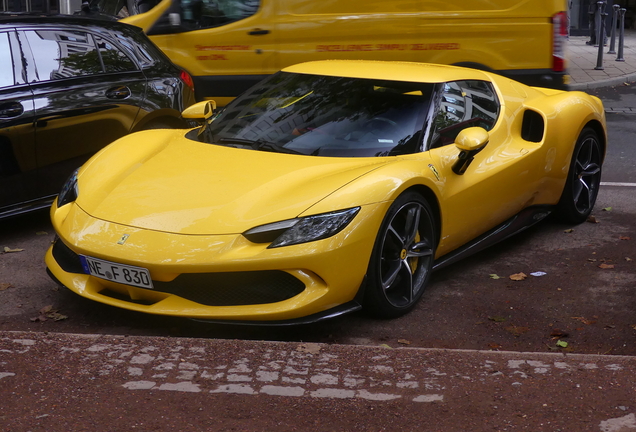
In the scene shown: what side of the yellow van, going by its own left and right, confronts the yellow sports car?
left

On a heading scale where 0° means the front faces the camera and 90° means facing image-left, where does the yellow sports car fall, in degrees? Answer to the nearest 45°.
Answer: approximately 45°

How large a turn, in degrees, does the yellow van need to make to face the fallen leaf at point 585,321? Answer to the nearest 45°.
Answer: approximately 90° to its left

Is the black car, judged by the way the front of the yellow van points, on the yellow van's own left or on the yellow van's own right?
on the yellow van's own left

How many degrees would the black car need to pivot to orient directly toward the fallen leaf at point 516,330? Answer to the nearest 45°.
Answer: approximately 90° to its left

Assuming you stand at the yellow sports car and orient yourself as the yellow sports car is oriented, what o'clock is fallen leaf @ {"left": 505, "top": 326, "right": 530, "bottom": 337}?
The fallen leaf is roughly at 8 o'clock from the yellow sports car.

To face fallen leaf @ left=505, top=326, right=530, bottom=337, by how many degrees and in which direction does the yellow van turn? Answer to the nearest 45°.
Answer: approximately 90° to its left

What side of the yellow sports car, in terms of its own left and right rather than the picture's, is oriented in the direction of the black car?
right

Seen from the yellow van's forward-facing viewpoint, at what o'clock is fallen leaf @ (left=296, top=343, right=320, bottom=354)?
The fallen leaf is roughly at 9 o'clock from the yellow van.

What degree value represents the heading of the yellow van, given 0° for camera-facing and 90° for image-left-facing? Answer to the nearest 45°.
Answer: approximately 90°
